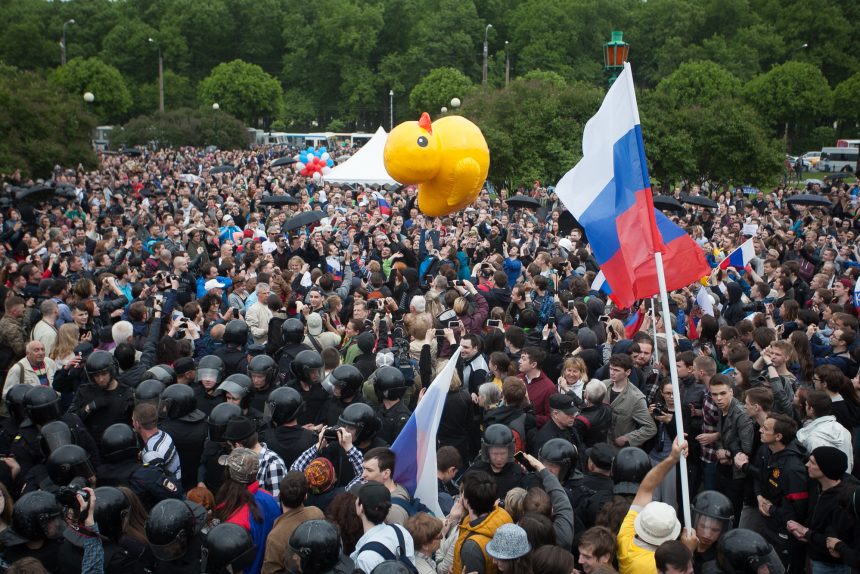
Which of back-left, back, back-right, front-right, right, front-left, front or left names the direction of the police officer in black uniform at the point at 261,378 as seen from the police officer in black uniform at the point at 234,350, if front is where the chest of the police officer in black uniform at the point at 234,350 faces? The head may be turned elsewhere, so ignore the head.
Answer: back

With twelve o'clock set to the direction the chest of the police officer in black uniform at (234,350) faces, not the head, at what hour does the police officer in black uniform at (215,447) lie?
the police officer in black uniform at (215,447) is roughly at 6 o'clock from the police officer in black uniform at (234,350).

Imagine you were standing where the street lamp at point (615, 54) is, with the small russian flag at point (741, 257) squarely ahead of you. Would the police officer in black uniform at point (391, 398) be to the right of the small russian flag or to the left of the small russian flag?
right

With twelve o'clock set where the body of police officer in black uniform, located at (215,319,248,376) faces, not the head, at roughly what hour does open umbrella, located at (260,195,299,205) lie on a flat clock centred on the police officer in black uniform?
The open umbrella is roughly at 12 o'clock from the police officer in black uniform.

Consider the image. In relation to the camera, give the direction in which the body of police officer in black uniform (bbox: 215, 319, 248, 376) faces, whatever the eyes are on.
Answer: away from the camera

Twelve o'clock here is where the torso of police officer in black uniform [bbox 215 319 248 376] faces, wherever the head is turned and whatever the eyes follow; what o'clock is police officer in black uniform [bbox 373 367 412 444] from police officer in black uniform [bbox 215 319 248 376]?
police officer in black uniform [bbox 373 367 412 444] is roughly at 5 o'clock from police officer in black uniform [bbox 215 319 248 376].

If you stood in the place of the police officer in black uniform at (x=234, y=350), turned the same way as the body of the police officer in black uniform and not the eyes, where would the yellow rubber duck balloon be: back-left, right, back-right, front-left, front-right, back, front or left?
front-right

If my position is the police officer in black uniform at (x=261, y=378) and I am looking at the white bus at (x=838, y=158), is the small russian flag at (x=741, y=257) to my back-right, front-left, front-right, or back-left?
front-right

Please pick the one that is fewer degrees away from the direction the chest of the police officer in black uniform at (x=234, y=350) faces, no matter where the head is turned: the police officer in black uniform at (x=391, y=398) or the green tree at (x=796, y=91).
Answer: the green tree

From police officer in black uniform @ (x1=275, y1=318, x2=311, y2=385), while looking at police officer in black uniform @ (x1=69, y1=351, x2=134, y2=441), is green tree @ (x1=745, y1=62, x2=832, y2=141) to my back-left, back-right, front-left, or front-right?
back-right

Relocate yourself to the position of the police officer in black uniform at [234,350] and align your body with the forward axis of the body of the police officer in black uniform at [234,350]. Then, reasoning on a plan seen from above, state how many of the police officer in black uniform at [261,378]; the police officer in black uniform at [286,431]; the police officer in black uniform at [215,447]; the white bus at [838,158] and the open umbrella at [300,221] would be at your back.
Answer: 3

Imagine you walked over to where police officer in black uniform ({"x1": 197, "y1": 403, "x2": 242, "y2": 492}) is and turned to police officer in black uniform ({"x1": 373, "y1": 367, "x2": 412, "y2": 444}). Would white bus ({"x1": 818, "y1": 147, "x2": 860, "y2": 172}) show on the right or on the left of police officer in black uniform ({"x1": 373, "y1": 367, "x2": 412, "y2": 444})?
left
